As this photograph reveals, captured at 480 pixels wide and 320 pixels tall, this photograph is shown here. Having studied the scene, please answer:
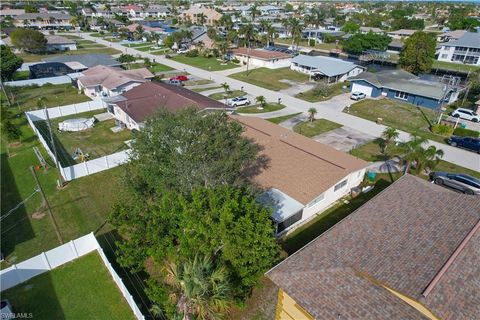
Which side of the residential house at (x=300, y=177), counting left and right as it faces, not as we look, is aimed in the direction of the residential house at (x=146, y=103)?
left

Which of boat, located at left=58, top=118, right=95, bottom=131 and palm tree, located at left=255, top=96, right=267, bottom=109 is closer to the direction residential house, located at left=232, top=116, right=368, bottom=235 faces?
the palm tree

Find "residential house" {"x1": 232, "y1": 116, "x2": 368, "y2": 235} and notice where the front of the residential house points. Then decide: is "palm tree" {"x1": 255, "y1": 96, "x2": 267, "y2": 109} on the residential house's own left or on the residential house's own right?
on the residential house's own left

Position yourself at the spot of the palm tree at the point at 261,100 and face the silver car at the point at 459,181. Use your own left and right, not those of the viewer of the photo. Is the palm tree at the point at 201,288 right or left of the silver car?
right

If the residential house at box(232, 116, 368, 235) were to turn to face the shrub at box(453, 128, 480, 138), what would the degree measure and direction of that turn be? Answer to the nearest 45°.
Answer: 0° — it already faces it

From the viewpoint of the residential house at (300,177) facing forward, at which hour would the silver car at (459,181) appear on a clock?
The silver car is roughly at 1 o'clock from the residential house.

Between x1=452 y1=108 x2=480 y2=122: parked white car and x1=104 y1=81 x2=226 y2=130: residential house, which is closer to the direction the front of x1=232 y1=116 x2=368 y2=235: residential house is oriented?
the parked white car

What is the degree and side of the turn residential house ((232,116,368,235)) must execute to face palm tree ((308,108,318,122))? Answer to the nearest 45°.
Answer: approximately 45° to its left

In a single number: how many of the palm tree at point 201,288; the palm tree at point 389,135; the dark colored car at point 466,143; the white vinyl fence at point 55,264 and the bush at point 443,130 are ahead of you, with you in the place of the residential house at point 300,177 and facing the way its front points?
3

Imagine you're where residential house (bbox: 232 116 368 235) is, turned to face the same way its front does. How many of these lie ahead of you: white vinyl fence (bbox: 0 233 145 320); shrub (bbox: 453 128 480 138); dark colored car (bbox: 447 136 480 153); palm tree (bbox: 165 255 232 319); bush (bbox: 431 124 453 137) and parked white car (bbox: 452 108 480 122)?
4

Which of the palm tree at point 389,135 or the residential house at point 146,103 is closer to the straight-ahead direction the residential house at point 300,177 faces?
the palm tree

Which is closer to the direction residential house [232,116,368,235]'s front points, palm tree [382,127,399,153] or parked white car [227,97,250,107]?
the palm tree

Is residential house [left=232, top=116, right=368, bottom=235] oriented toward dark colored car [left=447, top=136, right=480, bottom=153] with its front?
yes

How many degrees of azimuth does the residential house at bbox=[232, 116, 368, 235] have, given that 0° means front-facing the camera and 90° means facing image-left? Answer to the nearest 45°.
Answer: approximately 225°

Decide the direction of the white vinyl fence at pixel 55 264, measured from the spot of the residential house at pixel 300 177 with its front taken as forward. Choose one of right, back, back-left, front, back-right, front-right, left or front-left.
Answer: back

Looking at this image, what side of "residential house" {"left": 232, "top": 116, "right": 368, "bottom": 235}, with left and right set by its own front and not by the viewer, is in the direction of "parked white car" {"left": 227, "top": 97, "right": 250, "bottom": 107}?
left
